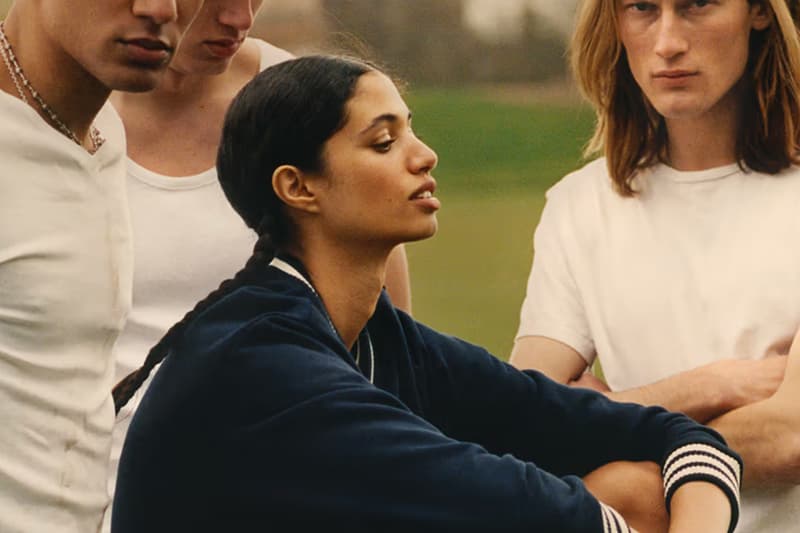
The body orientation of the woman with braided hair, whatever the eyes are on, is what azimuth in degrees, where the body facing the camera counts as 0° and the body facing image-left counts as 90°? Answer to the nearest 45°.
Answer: approximately 270°

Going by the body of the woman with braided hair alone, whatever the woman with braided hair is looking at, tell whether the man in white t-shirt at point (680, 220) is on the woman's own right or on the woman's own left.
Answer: on the woman's own left

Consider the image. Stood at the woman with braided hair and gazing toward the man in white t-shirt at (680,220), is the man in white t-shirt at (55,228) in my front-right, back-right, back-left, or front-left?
back-left

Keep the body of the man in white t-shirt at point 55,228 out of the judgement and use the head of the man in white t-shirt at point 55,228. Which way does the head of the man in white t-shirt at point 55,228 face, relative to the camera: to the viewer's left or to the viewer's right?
to the viewer's right

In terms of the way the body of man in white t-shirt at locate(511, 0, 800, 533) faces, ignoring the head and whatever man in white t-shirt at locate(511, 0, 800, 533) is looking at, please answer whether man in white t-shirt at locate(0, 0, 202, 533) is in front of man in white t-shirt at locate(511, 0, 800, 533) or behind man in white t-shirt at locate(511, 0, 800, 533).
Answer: in front

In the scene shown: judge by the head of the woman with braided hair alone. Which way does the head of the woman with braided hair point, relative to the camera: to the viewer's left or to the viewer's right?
to the viewer's right

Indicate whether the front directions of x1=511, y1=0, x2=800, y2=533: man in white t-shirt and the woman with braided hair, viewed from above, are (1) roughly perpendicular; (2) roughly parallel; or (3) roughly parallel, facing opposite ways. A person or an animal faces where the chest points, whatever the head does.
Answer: roughly perpendicular

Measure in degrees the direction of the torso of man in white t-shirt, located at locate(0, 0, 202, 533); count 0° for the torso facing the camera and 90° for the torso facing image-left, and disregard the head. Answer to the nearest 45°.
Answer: approximately 315°

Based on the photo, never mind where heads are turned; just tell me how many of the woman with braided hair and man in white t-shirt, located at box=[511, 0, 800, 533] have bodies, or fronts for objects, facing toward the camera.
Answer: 1
